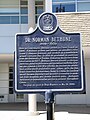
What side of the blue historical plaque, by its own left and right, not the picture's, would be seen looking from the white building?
back

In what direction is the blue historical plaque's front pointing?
toward the camera
